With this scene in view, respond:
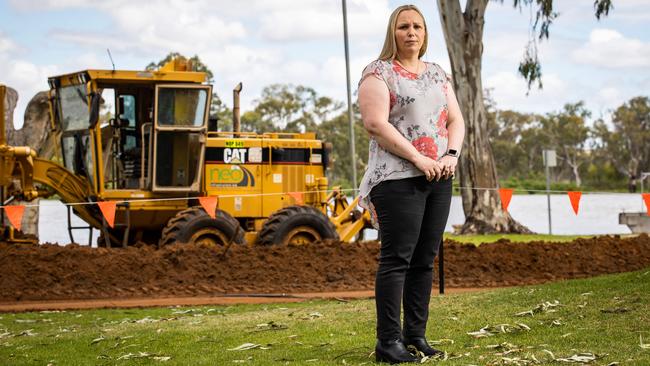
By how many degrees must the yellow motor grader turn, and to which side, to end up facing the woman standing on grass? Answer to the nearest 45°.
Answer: approximately 90° to its left

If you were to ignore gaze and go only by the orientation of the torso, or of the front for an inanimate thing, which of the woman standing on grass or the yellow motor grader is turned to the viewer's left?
the yellow motor grader

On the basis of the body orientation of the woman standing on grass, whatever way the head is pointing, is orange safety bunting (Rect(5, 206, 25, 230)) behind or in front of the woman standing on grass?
behind

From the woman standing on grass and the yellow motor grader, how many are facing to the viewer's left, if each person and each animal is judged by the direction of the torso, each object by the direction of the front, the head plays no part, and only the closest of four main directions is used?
1

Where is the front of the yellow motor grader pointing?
to the viewer's left

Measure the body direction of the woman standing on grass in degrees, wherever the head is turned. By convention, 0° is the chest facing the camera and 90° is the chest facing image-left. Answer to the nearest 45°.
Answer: approximately 315°

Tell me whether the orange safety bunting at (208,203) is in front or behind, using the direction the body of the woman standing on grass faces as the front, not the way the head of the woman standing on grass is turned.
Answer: behind
